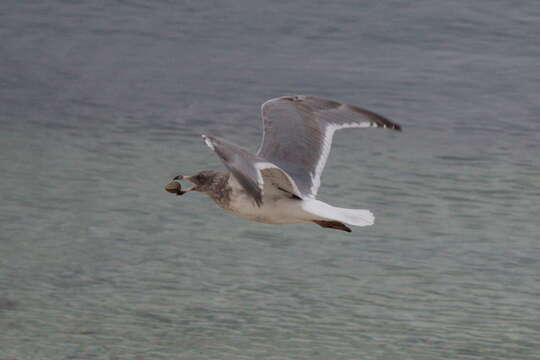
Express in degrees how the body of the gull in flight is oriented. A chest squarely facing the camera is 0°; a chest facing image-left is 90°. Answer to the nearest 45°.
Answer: approximately 90°
